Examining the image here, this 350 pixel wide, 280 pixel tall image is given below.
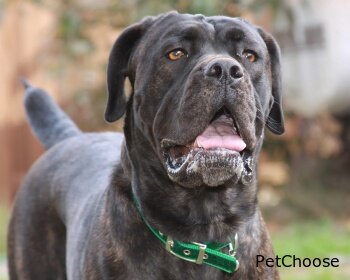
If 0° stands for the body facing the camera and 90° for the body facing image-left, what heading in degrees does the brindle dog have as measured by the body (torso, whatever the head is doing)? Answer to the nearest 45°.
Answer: approximately 315°
